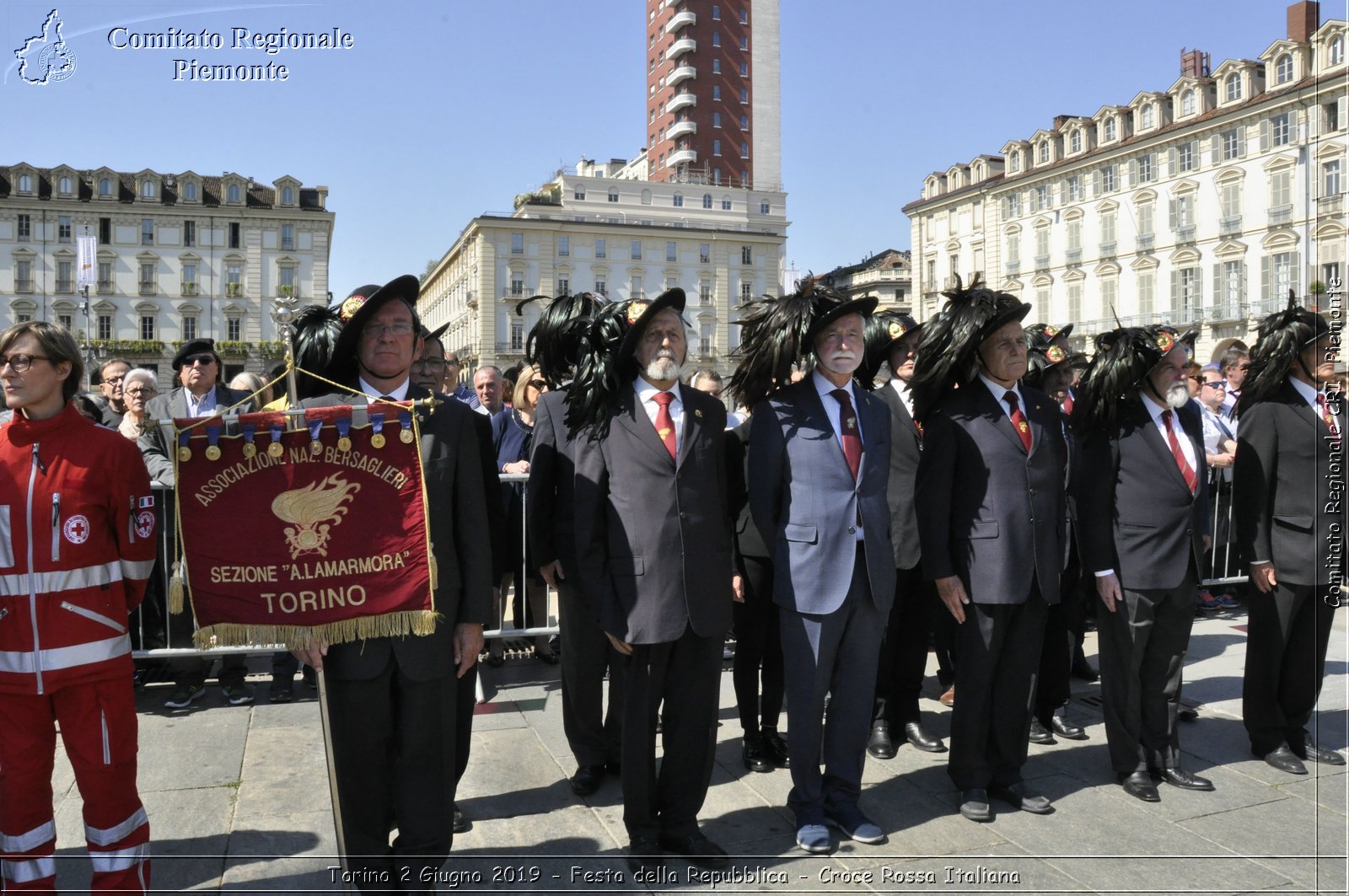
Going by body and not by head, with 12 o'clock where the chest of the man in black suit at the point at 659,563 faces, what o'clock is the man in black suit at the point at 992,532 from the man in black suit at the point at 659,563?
the man in black suit at the point at 992,532 is roughly at 10 o'clock from the man in black suit at the point at 659,563.

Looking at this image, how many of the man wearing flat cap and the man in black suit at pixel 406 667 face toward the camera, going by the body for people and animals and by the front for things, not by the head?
2

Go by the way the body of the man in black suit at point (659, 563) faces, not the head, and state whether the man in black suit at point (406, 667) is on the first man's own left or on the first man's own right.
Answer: on the first man's own right

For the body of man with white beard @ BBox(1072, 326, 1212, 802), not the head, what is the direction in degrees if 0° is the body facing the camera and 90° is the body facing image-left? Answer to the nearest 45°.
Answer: approximately 315°

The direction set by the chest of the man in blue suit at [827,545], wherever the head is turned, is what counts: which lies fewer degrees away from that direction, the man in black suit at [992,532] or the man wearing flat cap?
the man in black suit

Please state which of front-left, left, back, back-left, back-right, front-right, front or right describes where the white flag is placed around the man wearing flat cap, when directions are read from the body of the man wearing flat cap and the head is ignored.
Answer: back

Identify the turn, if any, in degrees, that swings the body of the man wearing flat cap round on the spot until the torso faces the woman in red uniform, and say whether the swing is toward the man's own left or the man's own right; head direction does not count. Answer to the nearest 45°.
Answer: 0° — they already face them

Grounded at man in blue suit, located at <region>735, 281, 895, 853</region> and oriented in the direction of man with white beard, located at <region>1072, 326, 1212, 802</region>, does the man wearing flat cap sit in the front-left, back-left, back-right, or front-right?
back-left

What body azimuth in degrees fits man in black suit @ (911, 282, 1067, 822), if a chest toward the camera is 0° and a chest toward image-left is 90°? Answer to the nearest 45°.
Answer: approximately 315°

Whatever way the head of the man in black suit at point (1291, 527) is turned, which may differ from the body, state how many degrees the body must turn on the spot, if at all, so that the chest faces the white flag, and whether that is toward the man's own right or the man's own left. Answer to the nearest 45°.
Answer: approximately 135° to the man's own right
